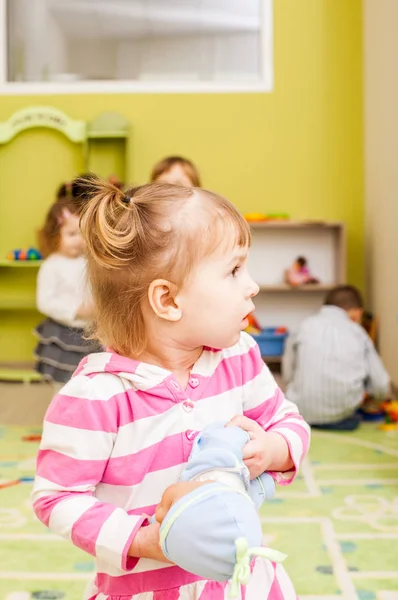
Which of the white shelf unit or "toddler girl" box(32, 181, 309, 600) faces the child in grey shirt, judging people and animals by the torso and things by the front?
the white shelf unit

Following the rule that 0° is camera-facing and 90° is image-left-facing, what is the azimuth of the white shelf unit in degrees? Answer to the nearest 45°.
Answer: approximately 0°

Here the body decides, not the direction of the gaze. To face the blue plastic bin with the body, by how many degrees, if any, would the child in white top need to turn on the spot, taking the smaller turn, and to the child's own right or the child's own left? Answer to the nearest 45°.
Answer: approximately 45° to the child's own left

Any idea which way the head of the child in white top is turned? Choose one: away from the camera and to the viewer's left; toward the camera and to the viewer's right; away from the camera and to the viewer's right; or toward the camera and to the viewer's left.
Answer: toward the camera and to the viewer's right

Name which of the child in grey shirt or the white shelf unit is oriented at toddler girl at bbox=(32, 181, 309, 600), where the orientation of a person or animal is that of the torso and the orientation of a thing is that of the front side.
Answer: the white shelf unit

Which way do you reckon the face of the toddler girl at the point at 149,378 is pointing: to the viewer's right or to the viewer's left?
to the viewer's right
